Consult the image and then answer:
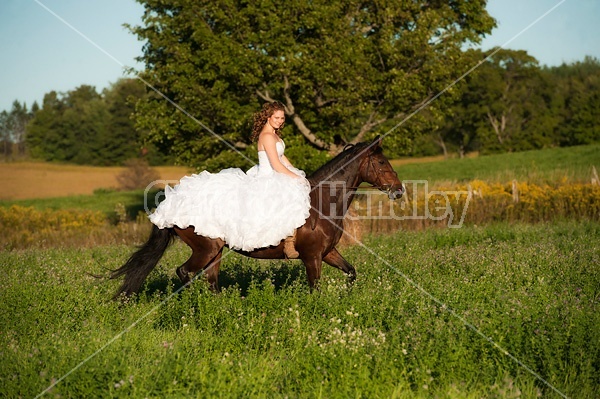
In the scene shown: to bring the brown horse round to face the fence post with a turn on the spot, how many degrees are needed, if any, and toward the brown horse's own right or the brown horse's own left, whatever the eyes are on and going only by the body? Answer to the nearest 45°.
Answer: approximately 45° to the brown horse's own left

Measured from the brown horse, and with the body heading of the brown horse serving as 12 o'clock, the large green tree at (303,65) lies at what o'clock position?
The large green tree is roughly at 9 o'clock from the brown horse.

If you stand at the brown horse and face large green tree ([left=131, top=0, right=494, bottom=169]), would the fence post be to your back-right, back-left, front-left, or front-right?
front-right

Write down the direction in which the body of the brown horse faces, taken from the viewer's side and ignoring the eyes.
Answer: to the viewer's right
